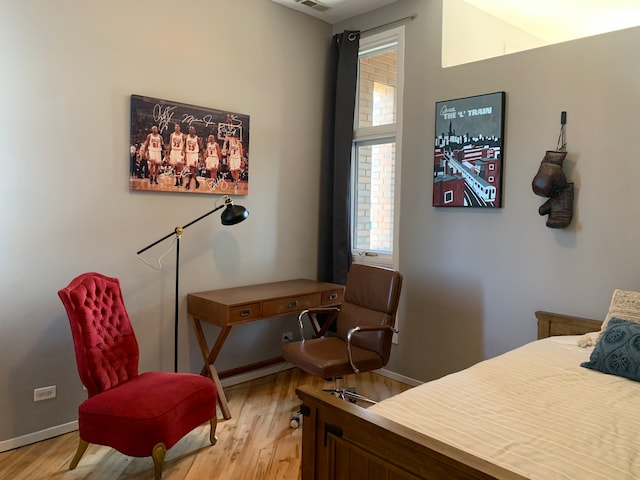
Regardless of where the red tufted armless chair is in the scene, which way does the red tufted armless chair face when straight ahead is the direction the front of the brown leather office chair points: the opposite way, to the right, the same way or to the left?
to the left

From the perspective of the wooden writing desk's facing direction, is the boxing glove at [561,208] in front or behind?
in front

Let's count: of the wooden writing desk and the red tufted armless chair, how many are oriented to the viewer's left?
0

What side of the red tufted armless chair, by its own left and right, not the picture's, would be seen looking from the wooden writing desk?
left

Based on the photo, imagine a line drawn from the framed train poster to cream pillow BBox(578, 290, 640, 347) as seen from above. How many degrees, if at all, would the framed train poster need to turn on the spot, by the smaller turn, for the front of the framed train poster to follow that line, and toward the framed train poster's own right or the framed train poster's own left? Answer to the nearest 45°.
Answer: approximately 90° to the framed train poster's own left

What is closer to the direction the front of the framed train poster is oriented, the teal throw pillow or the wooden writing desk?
the wooden writing desk

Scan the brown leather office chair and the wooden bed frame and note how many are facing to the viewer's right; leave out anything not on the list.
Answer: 0

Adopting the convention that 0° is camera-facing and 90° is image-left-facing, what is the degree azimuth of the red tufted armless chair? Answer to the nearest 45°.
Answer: approximately 315°

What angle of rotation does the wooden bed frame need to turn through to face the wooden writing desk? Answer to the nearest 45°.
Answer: approximately 90° to its right

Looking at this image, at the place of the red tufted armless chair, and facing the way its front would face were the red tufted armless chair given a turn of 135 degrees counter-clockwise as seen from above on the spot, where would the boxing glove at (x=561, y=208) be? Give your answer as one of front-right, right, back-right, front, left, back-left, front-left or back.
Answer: right

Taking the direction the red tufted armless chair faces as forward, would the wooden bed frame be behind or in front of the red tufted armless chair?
in front

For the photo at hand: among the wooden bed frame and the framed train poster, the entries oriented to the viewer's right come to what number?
0

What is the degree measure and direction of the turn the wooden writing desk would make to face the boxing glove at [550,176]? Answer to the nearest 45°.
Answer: approximately 45° to its left

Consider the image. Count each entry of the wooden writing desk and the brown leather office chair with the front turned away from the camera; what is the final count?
0

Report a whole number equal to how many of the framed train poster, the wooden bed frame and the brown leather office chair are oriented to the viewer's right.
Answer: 0
